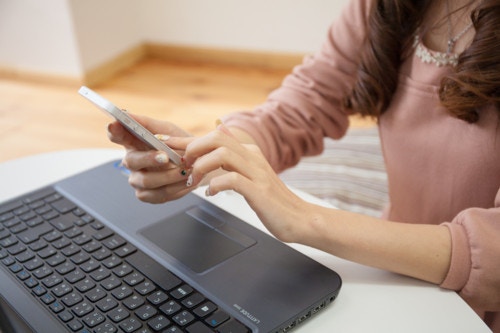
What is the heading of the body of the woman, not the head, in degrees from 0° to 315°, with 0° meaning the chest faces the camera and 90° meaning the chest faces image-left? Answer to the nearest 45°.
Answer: approximately 45°

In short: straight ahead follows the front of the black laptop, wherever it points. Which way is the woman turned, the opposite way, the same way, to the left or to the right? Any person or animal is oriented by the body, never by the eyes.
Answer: the opposite way

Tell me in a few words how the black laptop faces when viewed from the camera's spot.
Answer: facing away from the viewer and to the right of the viewer
